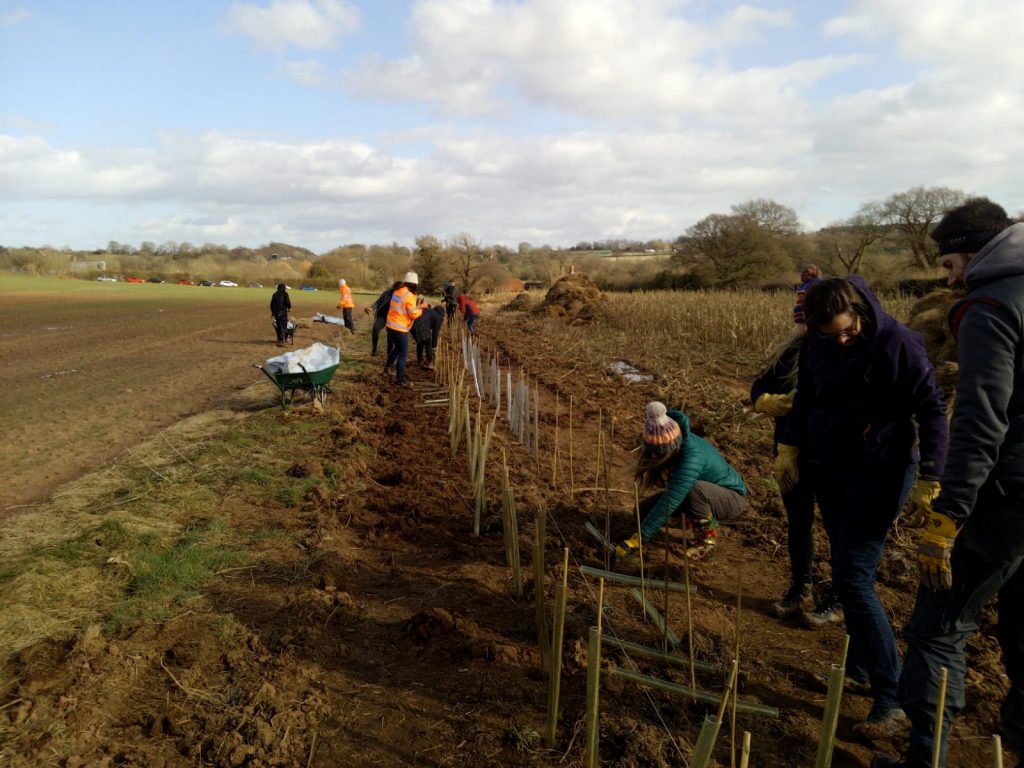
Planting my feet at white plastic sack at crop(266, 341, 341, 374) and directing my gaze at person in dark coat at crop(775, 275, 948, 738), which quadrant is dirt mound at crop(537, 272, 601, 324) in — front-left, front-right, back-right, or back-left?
back-left

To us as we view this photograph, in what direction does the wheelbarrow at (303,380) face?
facing away from the viewer and to the right of the viewer

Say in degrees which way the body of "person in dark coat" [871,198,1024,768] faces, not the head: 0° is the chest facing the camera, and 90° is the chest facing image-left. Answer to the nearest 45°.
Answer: approximately 90°

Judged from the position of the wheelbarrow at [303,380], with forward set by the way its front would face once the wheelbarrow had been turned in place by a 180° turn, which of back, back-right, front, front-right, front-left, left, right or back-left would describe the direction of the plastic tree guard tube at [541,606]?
front-left
